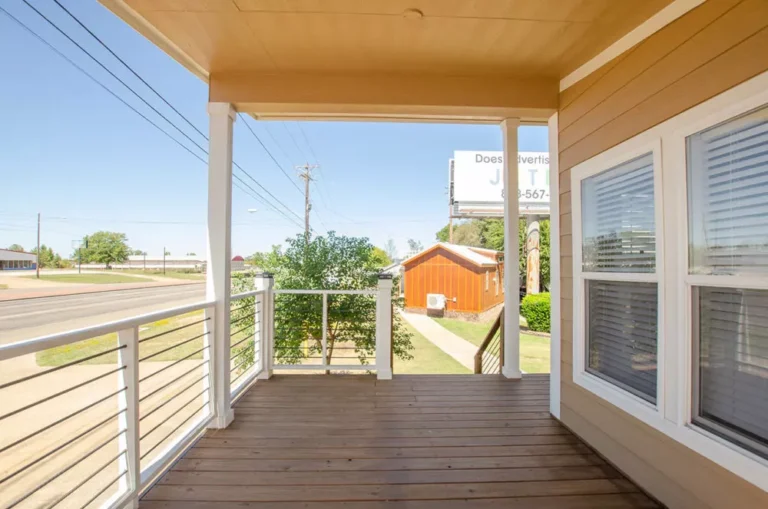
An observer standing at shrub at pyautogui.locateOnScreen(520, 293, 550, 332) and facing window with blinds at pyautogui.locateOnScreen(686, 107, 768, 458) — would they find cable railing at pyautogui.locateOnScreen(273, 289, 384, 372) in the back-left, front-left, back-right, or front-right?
front-right

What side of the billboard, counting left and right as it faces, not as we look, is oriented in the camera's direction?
front

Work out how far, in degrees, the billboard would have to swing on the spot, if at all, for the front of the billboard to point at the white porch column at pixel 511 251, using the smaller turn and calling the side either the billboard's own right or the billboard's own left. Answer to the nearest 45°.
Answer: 0° — it already faces it

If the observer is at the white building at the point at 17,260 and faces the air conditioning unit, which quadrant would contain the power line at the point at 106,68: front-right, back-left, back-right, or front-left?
front-right

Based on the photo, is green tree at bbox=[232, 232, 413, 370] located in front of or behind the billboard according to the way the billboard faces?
in front

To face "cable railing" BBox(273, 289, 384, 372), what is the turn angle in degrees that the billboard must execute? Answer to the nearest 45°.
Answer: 0° — it already faces it

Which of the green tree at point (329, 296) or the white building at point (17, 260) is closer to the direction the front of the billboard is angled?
the green tree

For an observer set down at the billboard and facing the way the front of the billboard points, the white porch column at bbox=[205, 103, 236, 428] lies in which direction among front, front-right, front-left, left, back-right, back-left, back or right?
front

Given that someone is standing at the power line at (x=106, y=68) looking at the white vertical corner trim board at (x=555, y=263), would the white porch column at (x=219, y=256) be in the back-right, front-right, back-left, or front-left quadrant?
front-right

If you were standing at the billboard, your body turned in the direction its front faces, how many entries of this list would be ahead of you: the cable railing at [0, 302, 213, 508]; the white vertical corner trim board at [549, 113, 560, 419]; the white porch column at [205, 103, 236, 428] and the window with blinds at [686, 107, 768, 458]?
4

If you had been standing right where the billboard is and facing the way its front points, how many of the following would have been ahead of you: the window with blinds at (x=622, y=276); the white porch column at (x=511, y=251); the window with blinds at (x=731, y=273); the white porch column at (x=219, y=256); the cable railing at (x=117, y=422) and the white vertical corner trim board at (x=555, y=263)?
6

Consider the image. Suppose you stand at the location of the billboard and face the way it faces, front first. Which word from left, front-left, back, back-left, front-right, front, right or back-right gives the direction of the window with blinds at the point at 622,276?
front

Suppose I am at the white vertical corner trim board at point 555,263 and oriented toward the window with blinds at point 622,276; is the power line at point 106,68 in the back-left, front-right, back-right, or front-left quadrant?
back-right

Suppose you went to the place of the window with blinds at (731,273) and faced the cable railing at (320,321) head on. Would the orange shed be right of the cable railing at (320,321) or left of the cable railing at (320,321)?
right
